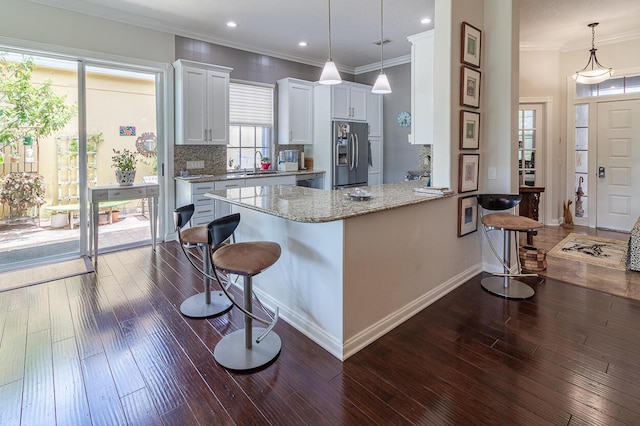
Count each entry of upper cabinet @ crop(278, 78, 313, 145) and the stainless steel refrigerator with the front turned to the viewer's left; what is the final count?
0

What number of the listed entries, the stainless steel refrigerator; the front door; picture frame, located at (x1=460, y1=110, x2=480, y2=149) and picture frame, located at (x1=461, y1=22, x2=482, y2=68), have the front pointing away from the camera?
0

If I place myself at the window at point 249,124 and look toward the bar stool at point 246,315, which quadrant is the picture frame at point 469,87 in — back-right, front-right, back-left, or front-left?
front-left

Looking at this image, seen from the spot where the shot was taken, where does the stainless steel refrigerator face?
facing the viewer and to the right of the viewer

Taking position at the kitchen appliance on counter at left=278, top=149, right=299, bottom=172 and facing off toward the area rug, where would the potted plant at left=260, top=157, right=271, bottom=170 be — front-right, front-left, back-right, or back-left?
back-right

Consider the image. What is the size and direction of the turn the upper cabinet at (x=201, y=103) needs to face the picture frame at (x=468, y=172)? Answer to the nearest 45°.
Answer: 0° — it already faces it

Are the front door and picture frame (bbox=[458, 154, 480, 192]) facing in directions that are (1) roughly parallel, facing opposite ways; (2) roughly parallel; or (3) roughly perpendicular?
roughly perpendicular

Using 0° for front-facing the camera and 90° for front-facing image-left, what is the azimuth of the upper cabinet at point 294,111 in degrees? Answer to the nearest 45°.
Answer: approximately 315°

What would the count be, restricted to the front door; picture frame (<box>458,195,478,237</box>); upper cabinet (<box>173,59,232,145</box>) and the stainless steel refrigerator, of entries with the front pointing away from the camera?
0
